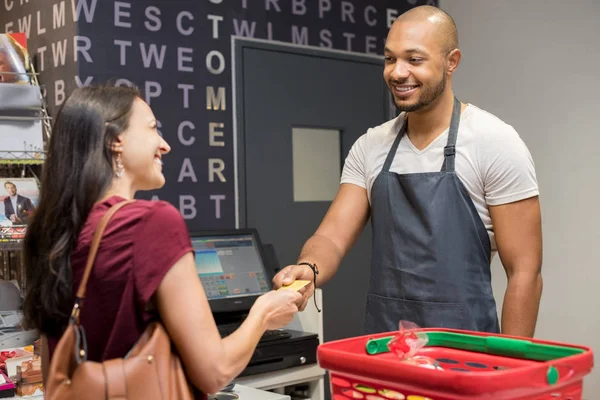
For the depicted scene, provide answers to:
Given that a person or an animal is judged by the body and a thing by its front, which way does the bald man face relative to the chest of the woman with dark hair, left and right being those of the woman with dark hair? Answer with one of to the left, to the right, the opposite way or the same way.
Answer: the opposite way

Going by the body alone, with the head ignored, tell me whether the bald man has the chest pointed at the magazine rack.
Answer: no

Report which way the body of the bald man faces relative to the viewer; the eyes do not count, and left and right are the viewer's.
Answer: facing the viewer and to the left of the viewer

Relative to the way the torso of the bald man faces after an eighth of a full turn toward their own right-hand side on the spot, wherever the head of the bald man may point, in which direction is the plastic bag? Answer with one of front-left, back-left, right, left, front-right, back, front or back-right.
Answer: left

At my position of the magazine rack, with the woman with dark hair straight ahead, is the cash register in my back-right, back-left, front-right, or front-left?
front-left

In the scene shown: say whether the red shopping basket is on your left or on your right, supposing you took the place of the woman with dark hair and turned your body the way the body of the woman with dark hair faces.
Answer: on your right

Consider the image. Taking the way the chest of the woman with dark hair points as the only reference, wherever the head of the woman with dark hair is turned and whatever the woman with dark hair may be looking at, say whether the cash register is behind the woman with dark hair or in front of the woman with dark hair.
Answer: in front

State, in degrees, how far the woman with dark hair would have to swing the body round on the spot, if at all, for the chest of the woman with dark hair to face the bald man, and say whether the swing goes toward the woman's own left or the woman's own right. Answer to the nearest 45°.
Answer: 0° — they already face them

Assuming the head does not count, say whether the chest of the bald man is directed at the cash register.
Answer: no

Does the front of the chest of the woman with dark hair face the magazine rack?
no

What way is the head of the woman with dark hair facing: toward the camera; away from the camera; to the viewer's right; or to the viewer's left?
to the viewer's right

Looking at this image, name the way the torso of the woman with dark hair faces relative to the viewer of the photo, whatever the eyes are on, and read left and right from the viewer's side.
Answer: facing away from the viewer and to the right of the viewer

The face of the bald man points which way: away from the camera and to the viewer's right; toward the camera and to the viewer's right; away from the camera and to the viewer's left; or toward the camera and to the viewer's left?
toward the camera and to the viewer's left

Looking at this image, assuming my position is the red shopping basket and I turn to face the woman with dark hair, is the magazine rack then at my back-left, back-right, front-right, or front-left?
front-right
